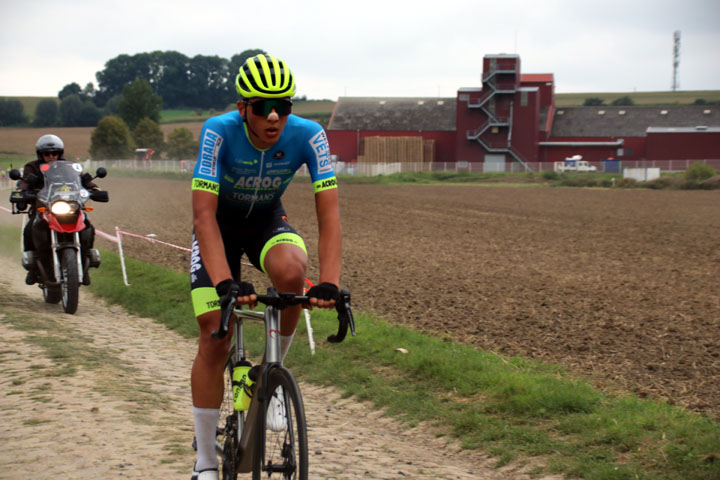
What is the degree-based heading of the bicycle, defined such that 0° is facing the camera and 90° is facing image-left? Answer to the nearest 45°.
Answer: approximately 315°

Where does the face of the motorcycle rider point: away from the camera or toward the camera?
toward the camera

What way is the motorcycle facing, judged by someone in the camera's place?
facing the viewer

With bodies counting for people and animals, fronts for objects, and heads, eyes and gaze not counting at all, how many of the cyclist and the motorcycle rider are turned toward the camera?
2

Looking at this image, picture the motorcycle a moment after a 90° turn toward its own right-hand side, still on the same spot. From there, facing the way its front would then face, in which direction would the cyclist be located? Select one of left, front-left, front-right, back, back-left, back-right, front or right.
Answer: left

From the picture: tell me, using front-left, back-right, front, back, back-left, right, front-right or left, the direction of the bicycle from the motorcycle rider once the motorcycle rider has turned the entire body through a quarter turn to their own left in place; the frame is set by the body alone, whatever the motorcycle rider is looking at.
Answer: right

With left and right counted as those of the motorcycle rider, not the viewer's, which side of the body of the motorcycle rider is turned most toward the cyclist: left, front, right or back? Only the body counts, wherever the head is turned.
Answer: front

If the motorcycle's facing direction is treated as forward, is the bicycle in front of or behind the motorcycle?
in front

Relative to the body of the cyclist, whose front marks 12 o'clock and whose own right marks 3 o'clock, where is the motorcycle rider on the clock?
The motorcycle rider is roughly at 5 o'clock from the cyclist.

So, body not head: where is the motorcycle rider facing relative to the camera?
toward the camera

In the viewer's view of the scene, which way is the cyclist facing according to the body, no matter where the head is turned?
toward the camera
